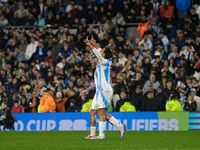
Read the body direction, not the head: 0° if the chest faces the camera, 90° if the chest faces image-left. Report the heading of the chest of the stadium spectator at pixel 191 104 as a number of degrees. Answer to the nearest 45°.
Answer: approximately 0°

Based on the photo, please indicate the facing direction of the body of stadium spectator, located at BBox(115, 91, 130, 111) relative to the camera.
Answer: toward the camera

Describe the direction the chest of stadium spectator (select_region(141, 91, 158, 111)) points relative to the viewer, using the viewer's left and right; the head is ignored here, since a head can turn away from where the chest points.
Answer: facing the viewer

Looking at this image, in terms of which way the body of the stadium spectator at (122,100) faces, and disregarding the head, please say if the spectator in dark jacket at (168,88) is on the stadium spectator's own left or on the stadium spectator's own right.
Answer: on the stadium spectator's own left

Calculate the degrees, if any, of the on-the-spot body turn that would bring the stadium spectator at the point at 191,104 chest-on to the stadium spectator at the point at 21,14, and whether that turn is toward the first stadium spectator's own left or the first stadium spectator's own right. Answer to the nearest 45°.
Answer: approximately 135° to the first stadium spectator's own right

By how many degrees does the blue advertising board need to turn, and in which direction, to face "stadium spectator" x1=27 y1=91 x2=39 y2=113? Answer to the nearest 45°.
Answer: approximately 135° to its right

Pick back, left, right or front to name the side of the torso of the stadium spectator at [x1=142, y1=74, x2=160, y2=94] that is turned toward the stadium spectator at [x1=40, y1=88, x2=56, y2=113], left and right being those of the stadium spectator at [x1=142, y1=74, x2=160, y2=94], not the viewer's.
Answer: right

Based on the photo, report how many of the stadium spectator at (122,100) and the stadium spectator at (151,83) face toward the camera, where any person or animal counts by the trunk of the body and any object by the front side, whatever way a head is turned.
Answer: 2

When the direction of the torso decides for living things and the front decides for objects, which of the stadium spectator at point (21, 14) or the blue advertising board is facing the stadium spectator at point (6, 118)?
the stadium spectator at point (21, 14)

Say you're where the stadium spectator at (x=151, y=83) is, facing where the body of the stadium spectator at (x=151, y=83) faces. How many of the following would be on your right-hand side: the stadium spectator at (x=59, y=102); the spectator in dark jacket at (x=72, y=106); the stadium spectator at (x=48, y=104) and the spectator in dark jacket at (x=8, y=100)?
4

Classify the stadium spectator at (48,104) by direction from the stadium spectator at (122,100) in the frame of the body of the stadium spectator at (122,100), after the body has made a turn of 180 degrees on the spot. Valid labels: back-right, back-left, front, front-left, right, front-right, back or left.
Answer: left

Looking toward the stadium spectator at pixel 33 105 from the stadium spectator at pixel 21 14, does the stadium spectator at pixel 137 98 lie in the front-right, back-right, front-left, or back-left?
front-left

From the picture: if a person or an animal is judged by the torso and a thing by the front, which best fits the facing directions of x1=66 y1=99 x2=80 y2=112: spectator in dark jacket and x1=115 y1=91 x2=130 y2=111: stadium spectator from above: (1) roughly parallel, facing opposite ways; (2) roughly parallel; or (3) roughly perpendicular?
roughly parallel

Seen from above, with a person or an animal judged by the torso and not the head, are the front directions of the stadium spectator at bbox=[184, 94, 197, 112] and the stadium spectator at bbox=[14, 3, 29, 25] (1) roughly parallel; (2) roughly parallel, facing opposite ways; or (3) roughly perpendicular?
roughly parallel

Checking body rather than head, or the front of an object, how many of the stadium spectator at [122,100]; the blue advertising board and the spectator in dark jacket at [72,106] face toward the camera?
3

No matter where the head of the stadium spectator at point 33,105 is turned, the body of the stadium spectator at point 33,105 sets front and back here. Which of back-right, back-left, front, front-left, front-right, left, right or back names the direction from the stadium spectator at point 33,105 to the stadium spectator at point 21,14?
back

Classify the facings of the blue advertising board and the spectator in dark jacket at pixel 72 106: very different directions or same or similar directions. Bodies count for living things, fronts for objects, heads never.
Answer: same or similar directions

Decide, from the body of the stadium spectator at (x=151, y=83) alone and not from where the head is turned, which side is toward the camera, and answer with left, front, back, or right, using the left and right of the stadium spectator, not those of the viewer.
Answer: front
